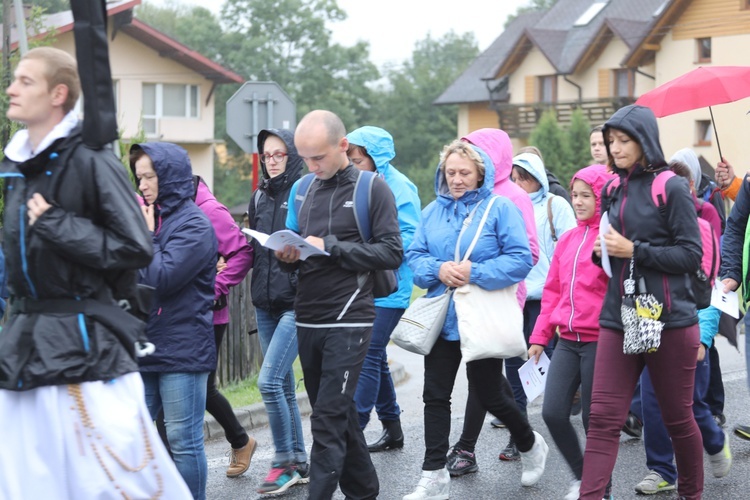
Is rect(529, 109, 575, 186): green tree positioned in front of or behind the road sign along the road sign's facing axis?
in front

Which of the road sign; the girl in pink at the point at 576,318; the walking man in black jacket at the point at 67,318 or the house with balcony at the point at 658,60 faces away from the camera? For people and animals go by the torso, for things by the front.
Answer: the road sign

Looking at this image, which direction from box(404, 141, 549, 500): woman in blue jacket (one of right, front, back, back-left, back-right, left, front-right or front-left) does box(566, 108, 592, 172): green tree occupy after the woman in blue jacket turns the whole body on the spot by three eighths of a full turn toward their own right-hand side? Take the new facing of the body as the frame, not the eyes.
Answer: front

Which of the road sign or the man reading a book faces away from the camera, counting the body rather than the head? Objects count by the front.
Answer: the road sign

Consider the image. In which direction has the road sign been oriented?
away from the camera
